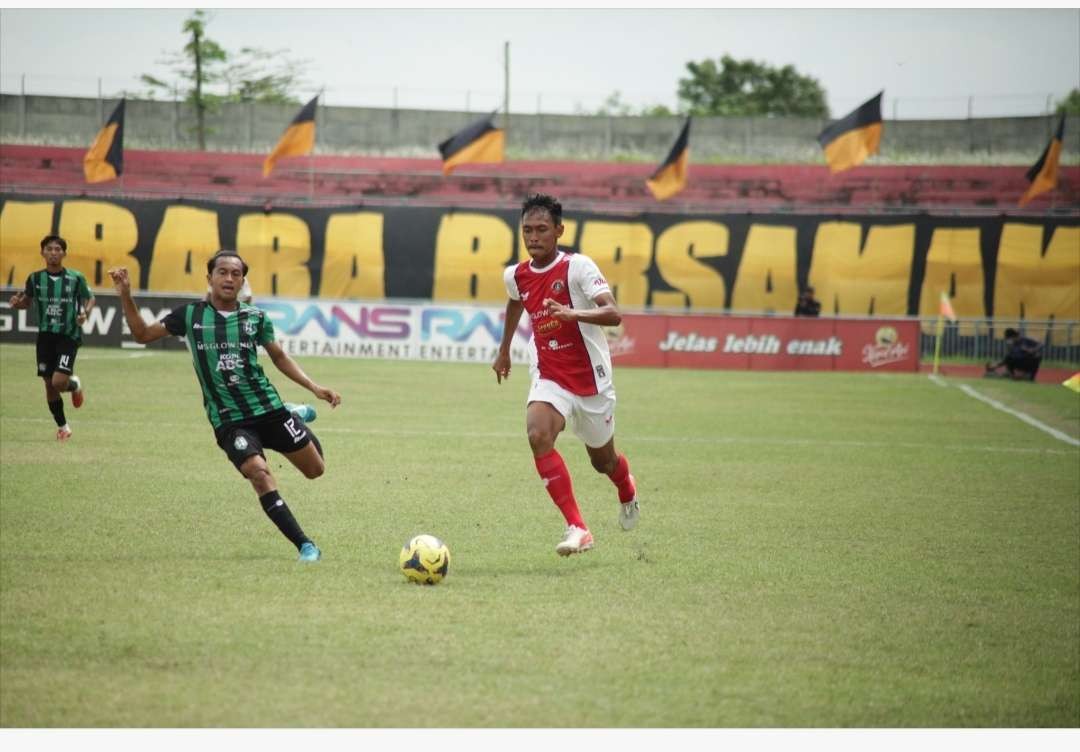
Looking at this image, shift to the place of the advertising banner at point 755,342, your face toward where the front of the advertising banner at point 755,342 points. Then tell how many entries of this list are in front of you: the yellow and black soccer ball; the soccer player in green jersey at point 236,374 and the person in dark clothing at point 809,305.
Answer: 2

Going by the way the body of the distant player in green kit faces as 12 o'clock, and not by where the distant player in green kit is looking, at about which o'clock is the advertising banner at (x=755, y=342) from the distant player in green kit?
The advertising banner is roughly at 8 o'clock from the distant player in green kit.

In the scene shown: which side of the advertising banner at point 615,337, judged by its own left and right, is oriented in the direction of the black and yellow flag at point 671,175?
back

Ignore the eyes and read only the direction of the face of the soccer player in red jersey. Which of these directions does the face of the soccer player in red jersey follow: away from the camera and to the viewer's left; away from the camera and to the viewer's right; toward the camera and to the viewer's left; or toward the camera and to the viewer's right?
toward the camera and to the viewer's left

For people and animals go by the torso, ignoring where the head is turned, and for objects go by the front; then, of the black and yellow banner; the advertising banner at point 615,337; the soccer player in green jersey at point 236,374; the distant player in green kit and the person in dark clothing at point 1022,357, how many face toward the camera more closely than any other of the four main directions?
4

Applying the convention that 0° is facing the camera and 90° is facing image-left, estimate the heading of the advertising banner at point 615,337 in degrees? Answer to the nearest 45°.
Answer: approximately 0°

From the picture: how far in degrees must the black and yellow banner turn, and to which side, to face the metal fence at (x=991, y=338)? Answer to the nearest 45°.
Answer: approximately 45° to its left

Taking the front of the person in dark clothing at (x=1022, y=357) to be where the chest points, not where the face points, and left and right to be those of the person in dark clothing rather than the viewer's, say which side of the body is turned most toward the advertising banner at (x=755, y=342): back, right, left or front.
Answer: front

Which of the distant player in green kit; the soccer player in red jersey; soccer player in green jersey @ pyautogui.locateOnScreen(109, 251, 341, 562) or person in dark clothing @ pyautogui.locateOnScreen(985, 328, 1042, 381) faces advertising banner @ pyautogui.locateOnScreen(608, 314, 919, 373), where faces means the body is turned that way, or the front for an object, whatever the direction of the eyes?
the person in dark clothing

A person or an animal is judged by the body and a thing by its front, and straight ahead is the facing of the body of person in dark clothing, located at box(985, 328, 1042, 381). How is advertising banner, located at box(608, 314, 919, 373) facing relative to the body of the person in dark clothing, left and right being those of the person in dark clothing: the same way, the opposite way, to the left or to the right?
to the left

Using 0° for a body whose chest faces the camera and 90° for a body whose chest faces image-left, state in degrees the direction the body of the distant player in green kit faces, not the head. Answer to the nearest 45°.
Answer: approximately 0°

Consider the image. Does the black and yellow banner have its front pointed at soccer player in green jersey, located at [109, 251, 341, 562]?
yes
